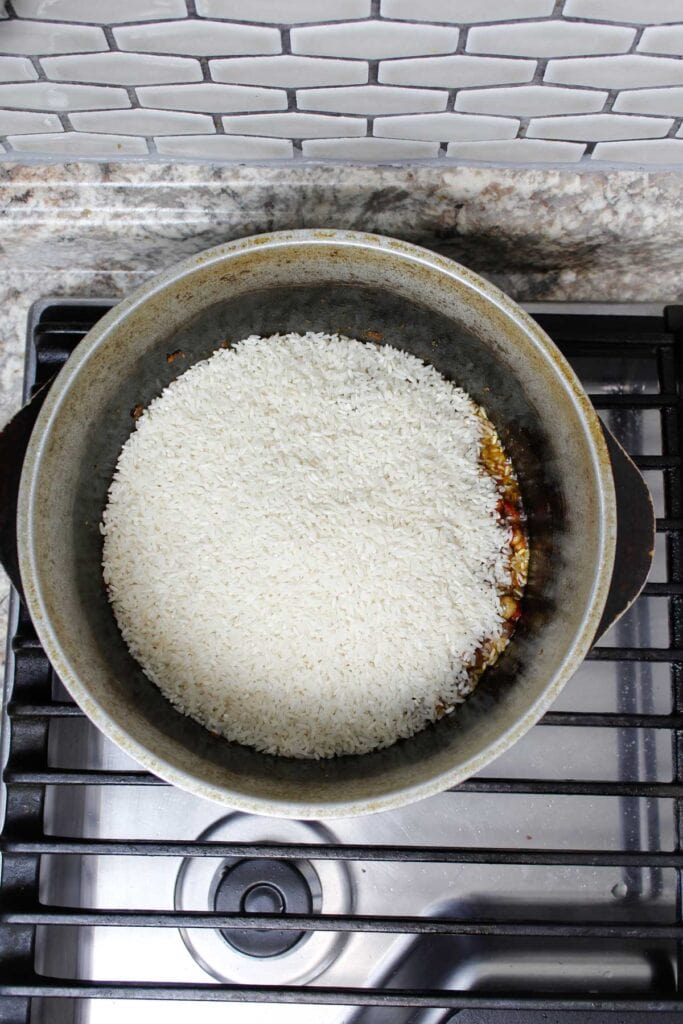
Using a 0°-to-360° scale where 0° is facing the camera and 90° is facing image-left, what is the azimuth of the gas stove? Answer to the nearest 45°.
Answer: approximately 0°
